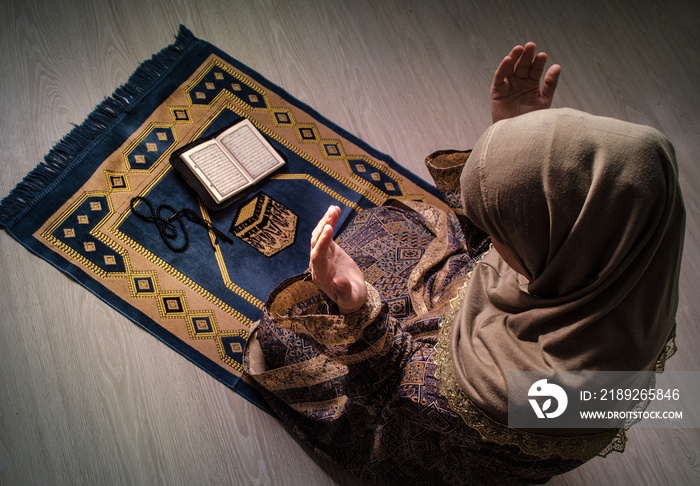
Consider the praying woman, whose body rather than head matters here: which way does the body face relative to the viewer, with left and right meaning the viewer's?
facing away from the viewer and to the left of the viewer

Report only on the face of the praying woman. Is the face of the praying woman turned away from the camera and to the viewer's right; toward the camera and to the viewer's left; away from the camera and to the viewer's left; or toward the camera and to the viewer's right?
away from the camera and to the viewer's left

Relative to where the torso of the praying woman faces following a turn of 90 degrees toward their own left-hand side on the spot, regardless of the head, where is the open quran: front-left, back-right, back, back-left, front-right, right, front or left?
right
